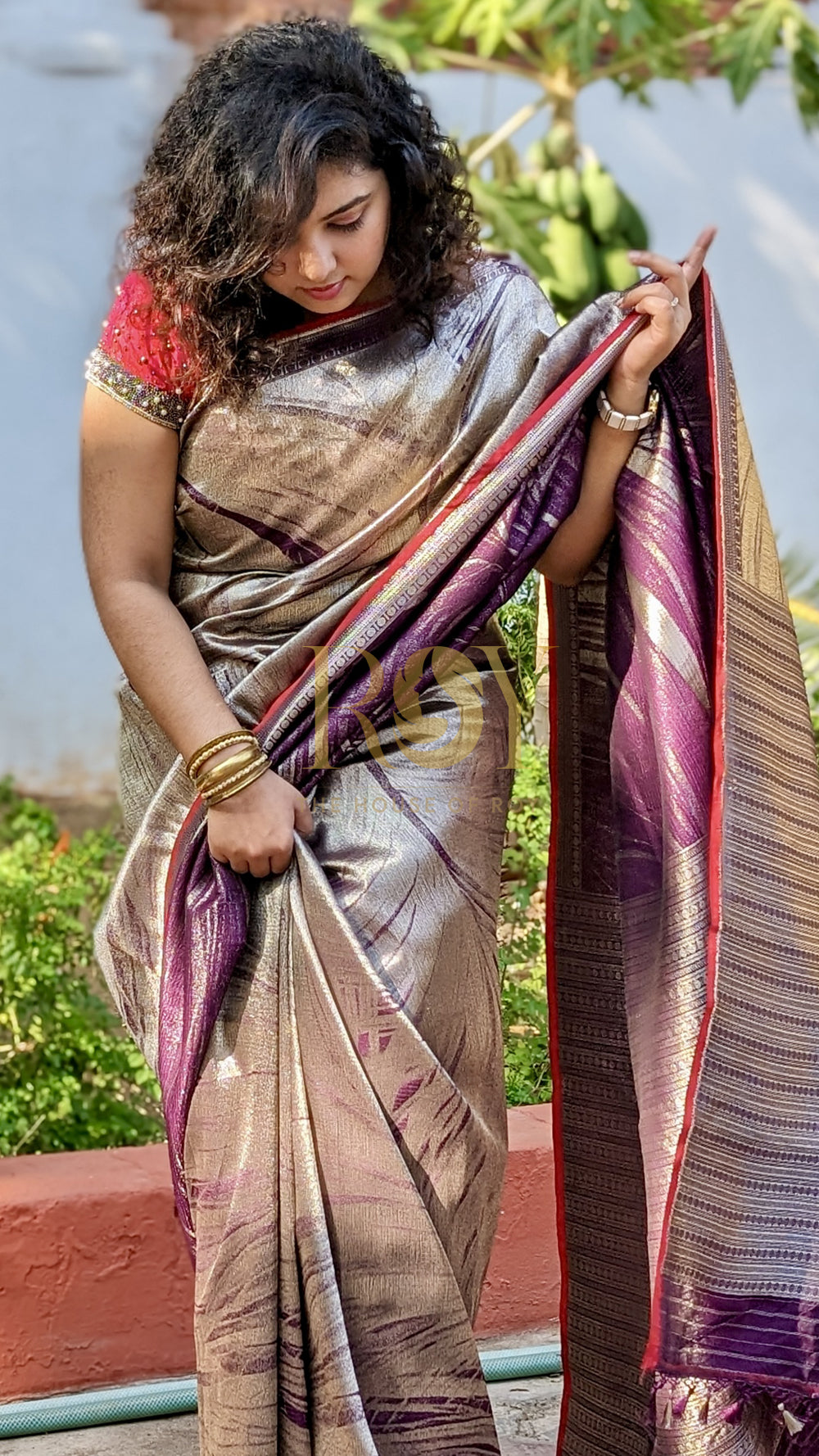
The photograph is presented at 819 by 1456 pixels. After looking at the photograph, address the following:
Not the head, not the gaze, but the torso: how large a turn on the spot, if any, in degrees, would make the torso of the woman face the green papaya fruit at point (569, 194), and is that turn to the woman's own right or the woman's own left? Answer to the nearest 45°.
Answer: approximately 180°

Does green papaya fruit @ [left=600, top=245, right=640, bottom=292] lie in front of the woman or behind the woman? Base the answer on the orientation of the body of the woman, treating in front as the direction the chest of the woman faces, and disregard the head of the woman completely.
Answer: behind

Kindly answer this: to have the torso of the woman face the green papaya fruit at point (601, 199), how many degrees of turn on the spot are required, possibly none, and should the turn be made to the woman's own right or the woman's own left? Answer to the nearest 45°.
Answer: approximately 180°

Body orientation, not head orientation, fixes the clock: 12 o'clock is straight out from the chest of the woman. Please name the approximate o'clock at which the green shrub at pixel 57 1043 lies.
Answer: The green shrub is roughly at 5 o'clock from the woman.

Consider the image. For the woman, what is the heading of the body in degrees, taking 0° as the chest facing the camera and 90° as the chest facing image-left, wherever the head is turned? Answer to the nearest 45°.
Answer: approximately 0°

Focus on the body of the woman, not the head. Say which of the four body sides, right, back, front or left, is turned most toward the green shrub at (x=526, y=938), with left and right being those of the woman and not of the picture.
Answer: back

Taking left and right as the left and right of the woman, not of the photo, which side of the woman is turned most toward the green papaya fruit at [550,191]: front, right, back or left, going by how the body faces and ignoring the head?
back
